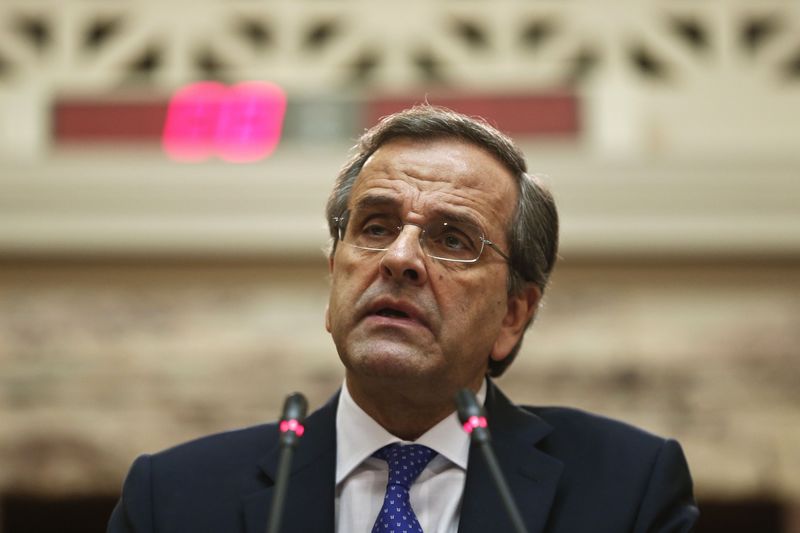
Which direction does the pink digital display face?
toward the camera

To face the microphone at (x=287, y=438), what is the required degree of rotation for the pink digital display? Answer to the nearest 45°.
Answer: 0° — it already faces it

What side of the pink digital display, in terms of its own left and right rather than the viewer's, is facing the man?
front

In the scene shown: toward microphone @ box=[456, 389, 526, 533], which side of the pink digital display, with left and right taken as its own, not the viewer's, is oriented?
front

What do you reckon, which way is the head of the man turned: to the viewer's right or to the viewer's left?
to the viewer's left

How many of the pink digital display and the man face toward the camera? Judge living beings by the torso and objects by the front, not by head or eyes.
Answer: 2

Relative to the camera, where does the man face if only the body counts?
toward the camera

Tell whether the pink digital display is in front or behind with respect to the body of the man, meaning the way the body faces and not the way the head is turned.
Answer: behind
